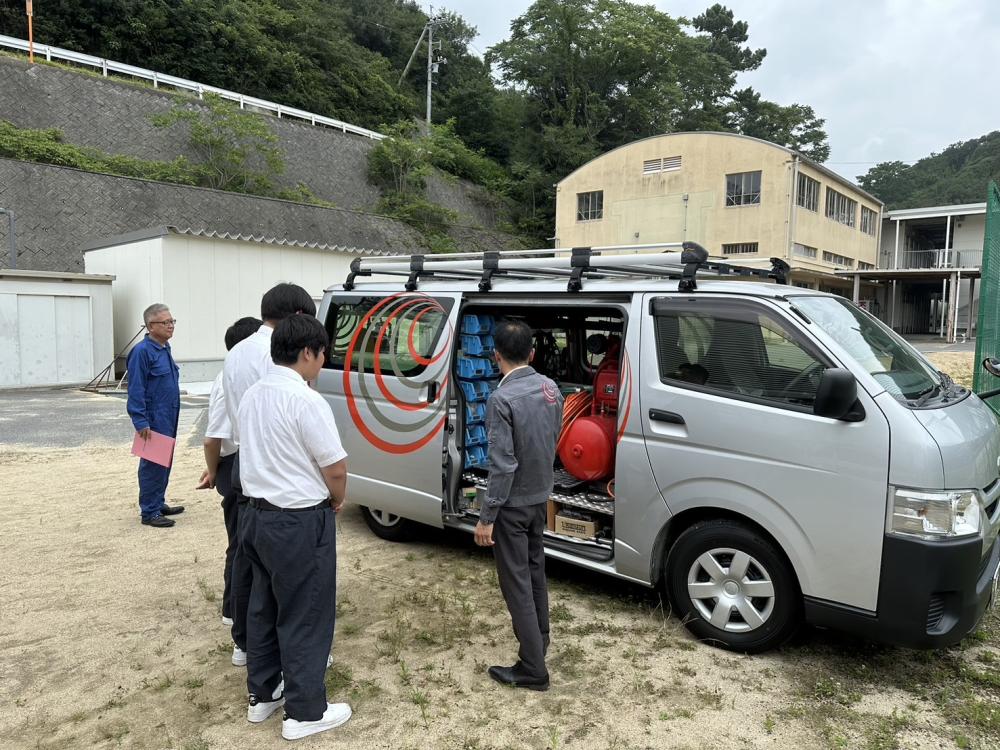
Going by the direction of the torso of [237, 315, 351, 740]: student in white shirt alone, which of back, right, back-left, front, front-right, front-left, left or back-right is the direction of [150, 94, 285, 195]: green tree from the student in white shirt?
front-left

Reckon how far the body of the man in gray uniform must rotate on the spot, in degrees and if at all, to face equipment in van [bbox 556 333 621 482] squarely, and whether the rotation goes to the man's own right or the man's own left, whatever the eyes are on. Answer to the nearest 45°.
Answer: approximately 45° to the man's own right

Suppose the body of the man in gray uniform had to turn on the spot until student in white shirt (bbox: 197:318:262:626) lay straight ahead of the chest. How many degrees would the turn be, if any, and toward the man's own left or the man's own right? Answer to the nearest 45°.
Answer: approximately 45° to the man's own left

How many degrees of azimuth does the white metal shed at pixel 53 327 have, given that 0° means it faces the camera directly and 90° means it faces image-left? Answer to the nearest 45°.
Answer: approximately 0°

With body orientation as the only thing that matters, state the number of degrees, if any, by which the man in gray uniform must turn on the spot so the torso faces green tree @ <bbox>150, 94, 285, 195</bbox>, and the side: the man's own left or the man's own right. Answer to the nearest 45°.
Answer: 0° — they already face it

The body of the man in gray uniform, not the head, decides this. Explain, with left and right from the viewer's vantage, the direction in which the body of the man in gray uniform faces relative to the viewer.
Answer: facing away from the viewer and to the left of the viewer

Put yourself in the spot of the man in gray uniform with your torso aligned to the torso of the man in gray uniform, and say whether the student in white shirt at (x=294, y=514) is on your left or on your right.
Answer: on your left

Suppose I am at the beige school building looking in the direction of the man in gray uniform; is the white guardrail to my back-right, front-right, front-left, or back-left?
front-right

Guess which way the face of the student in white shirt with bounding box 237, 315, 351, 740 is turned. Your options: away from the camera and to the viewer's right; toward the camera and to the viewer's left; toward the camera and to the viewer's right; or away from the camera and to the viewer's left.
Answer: away from the camera and to the viewer's right

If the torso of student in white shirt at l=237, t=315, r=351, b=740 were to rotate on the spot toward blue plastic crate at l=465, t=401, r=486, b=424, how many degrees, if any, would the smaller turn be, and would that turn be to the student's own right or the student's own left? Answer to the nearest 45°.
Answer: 0° — they already face it

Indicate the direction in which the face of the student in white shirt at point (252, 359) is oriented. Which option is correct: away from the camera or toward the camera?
away from the camera

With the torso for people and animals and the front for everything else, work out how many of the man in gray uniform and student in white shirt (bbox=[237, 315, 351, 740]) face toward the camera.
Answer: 0

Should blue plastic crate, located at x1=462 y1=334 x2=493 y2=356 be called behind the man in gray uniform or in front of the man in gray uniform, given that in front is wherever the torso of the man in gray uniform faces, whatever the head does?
in front

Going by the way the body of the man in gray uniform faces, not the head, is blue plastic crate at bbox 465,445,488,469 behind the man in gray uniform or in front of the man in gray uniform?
in front

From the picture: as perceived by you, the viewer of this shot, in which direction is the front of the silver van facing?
facing the viewer and to the right of the viewer

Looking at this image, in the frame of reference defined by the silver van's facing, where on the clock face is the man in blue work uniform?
The man in blue work uniform is roughly at 5 o'clock from the silver van.
